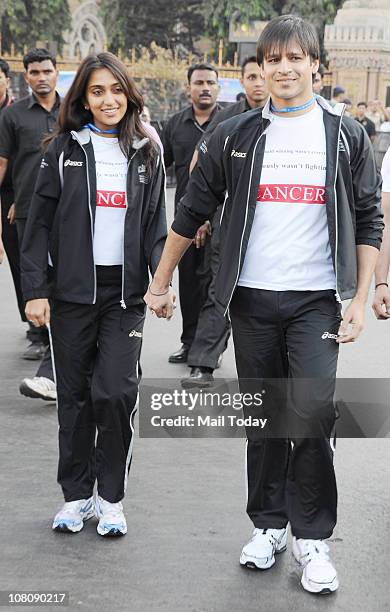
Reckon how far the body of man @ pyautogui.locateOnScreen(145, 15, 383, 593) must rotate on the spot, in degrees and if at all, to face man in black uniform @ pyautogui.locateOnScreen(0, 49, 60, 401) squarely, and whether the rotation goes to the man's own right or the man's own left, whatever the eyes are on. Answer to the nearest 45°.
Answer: approximately 135° to the man's own right

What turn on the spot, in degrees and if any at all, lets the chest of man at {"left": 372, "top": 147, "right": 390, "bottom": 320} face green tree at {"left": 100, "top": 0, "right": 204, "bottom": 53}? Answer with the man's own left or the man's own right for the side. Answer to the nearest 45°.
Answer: approximately 180°

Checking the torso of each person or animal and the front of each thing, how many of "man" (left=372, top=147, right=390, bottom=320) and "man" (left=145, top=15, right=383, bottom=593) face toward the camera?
2

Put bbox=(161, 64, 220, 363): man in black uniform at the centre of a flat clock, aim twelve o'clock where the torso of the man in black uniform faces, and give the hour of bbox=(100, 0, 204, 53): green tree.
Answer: The green tree is roughly at 6 o'clock from the man in black uniform.

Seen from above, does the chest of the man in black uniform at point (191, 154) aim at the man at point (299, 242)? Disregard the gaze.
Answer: yes

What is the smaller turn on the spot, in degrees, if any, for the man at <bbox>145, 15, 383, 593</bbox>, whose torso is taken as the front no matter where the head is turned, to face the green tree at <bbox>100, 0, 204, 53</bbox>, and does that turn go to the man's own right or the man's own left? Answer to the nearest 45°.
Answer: approximately 180°
